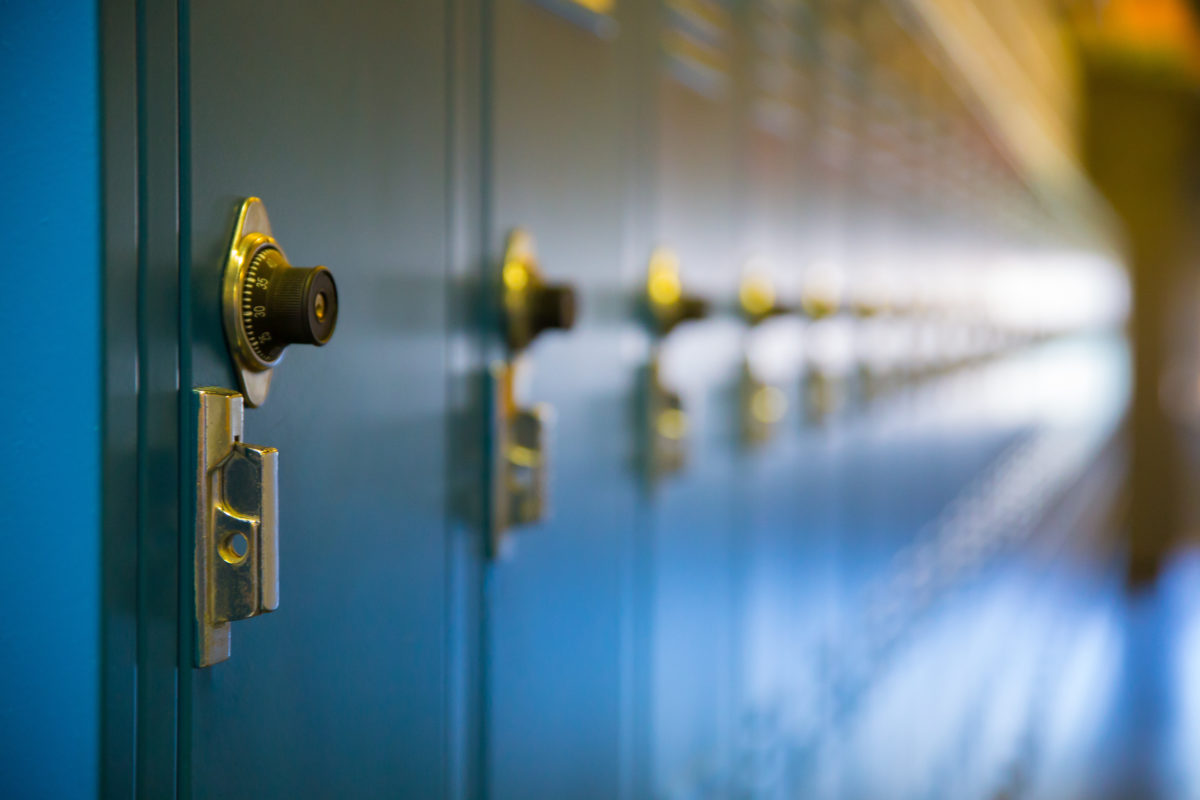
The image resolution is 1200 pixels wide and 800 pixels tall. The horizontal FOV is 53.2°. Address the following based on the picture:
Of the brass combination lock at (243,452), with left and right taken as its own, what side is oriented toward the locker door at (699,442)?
left

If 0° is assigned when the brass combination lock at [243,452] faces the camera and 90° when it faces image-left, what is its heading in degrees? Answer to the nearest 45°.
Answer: approximately 315°

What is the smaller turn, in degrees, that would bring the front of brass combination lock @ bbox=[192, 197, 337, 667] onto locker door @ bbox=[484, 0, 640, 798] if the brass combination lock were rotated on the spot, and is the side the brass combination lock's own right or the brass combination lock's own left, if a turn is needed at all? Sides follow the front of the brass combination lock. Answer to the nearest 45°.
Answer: approximately 90° to the brass combination lock's own left
